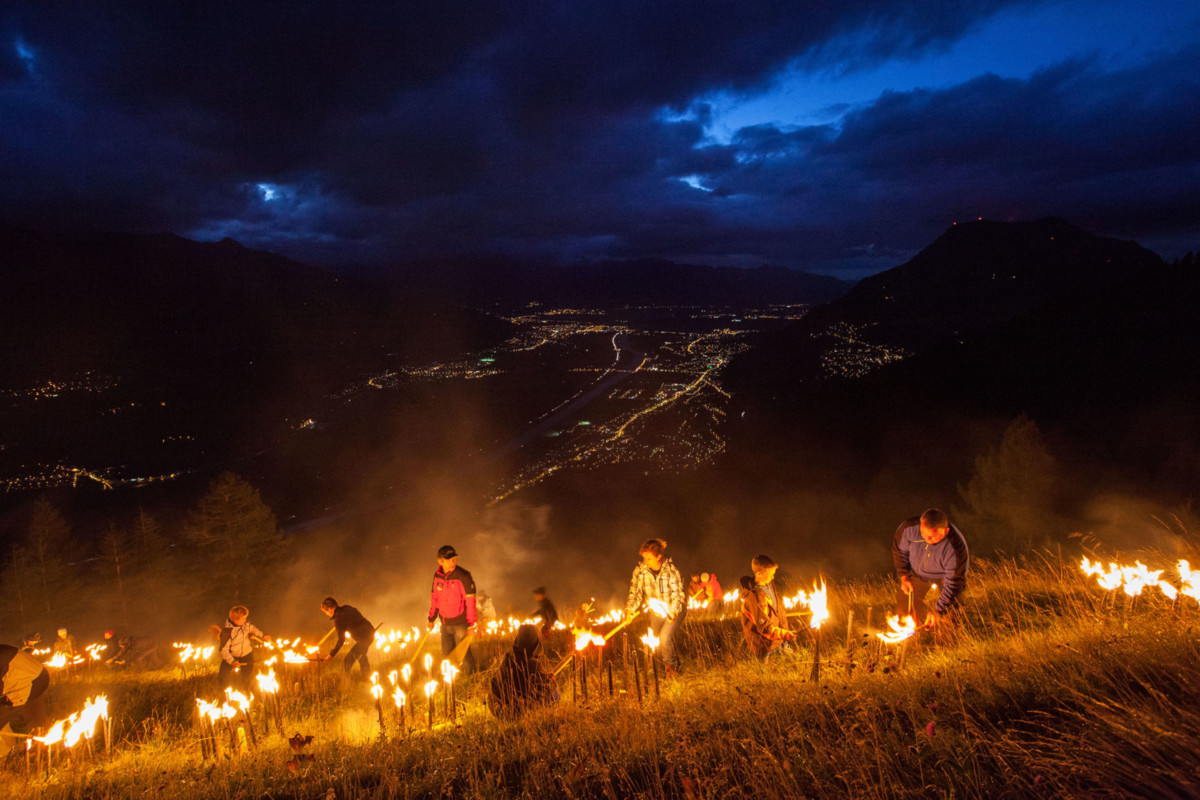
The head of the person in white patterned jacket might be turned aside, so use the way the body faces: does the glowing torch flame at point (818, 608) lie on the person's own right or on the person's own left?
on the person's own left

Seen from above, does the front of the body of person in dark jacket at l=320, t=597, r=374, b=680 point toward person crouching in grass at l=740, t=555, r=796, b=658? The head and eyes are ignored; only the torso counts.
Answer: no

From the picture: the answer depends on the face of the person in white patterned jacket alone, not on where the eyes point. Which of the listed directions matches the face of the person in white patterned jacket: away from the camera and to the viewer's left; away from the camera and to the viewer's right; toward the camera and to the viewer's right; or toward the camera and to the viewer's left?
toward the camera and to the viewer's left

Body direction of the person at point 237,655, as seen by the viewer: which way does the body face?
toward the camera

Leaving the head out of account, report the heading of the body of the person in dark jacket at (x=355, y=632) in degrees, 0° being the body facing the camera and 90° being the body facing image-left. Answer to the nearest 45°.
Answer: approximately 90°

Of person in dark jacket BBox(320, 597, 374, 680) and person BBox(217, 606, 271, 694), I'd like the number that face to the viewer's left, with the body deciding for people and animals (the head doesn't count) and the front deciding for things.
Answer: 1

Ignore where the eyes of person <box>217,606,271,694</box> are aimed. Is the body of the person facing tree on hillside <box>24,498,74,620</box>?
no

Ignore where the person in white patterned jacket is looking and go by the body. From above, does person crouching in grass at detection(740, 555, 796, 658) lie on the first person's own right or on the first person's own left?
on the first person's own left

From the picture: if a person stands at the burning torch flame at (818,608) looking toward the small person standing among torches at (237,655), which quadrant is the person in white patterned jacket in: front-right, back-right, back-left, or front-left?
front-right

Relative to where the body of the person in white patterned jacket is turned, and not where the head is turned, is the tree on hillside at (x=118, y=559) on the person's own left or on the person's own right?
on the person's own right

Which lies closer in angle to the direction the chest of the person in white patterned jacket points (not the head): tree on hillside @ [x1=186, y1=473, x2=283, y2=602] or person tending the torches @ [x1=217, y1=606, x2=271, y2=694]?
the person tending the torches
